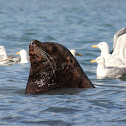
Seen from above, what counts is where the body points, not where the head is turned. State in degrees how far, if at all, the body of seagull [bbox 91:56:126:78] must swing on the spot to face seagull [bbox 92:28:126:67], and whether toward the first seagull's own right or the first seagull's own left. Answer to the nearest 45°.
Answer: approximately 90° to the first seagull's own right

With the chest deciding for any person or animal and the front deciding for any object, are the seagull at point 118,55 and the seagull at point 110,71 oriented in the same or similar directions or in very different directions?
same or similar directions

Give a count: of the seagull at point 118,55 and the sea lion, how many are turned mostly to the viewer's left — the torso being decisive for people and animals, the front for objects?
2

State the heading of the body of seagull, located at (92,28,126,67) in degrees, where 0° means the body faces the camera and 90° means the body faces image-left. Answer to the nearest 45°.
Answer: approximately 90°

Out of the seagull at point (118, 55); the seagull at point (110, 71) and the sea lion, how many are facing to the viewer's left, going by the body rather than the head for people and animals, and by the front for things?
3

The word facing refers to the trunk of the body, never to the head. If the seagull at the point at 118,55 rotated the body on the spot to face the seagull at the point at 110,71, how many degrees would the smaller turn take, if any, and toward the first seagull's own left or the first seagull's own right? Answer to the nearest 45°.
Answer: approximately 90° to the first seagull's own left

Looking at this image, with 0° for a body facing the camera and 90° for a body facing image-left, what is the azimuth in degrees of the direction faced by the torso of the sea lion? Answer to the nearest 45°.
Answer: approximately 90°

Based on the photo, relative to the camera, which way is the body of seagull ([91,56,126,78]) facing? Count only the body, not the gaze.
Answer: to the viewer's left

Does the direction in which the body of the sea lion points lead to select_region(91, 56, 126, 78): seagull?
no

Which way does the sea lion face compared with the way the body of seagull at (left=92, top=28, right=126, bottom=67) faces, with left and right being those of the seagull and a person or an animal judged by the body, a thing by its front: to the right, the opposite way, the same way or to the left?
the same way
